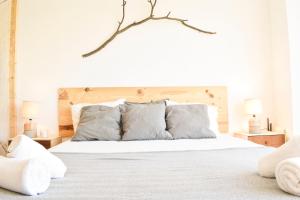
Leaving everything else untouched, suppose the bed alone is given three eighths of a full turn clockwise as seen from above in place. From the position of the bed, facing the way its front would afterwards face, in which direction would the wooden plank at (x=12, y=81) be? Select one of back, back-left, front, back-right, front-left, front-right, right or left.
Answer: front

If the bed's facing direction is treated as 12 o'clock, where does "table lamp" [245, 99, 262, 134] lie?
The table lamp is roughly at 7 o'clock from the bed.

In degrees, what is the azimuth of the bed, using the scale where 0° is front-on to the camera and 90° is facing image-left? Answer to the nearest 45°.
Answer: approximately 0°

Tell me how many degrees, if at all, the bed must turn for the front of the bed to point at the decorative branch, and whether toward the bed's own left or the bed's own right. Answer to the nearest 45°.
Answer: approximately 180°

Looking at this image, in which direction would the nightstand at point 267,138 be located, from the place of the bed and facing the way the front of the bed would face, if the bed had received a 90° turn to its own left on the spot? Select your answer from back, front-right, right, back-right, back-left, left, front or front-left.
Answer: front-left

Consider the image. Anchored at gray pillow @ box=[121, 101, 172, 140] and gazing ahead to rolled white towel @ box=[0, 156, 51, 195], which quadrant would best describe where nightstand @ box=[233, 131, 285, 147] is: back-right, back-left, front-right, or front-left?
back-left
